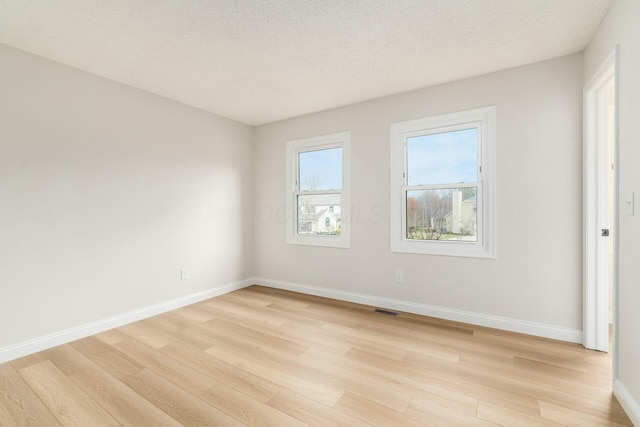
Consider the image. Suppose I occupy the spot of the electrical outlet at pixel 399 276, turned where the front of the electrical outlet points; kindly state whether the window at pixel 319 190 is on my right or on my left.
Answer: on my right

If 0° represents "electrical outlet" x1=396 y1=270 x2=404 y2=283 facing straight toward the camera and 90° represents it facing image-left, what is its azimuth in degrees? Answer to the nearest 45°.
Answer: approximately 0°

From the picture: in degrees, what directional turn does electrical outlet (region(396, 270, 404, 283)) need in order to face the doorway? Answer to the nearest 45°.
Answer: approximately 90° to its left
